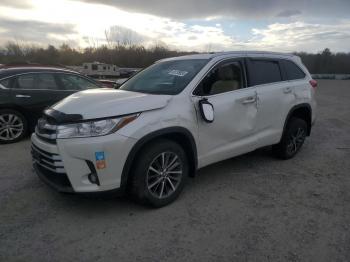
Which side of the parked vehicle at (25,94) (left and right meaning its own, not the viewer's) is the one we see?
right

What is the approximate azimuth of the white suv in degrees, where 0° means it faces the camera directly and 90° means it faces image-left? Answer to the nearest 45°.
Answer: approximately 45°
